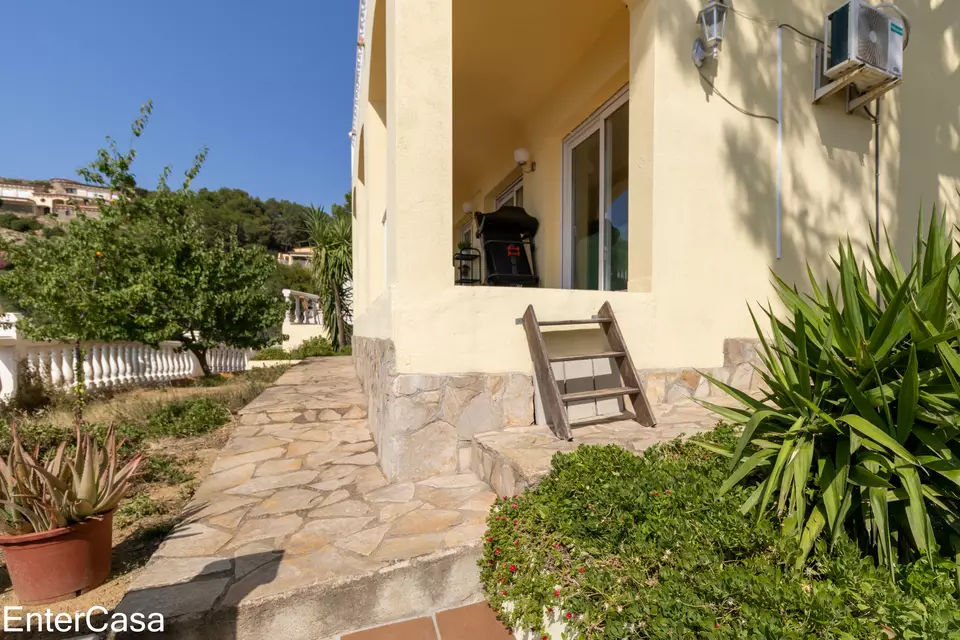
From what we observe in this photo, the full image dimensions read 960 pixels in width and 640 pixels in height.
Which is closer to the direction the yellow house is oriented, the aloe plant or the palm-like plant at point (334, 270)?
the aloe plant

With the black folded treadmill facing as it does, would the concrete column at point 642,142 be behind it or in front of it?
in front

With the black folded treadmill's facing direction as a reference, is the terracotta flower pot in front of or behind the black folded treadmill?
in front

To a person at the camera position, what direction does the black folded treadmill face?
facing the viewer

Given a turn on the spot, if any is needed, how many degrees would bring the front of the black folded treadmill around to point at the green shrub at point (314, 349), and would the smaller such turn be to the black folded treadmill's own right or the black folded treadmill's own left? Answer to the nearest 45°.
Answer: approximately 135° to the black folded treadmill's own right

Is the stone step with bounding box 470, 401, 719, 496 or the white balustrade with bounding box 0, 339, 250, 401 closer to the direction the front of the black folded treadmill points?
the stone step

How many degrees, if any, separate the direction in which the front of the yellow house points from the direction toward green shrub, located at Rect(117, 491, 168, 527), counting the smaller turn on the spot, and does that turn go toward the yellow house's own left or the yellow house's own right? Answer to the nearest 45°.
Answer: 0° — it already faces it

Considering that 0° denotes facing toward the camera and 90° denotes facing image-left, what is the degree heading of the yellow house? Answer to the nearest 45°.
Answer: approximately 45°

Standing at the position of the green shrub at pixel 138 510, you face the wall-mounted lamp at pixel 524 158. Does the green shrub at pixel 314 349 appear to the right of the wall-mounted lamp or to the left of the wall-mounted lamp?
left

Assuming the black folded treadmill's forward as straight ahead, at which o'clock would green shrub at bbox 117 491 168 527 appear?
The green shrub is roughly at 1 o'clock from the black folded treadmill.
